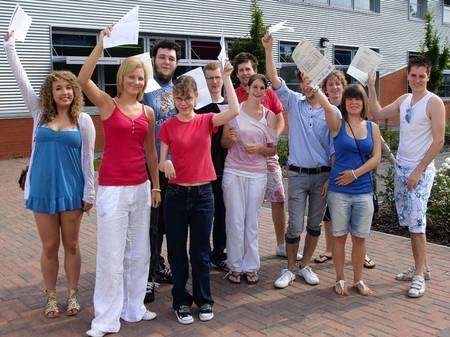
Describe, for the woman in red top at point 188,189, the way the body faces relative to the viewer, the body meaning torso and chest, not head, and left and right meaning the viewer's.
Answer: facing the viewer

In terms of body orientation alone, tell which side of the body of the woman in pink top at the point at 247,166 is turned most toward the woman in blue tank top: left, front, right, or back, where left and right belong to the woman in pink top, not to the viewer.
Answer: left

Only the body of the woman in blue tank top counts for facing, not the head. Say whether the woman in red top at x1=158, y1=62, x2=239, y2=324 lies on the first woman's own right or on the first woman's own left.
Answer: on the first woman's own right

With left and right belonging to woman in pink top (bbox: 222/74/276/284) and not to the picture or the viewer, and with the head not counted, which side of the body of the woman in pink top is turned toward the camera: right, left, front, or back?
front

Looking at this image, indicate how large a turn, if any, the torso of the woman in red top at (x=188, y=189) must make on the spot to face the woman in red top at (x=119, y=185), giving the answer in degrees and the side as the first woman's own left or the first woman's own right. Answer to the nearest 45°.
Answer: approximately 90° to the first woman's own right

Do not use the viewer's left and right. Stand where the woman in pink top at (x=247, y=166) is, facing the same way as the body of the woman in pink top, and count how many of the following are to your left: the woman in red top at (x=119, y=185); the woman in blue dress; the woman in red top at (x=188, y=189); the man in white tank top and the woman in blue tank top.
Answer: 2

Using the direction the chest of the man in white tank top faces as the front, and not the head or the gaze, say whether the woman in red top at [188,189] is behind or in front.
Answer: in front

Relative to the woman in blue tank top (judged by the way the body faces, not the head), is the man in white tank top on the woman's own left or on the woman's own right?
on the woman's own left

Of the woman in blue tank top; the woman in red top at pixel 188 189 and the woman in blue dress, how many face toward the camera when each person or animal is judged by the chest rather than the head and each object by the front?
3

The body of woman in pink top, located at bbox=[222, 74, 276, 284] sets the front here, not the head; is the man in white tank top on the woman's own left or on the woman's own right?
on the woman's own left

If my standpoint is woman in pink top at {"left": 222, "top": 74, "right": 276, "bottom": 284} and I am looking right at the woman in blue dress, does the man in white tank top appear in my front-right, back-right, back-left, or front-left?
back-left
